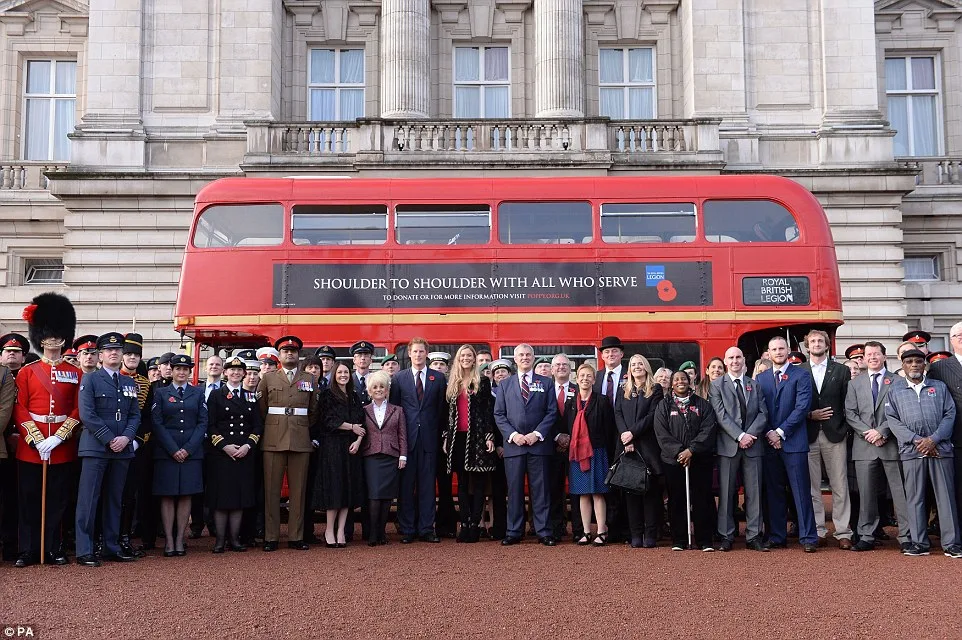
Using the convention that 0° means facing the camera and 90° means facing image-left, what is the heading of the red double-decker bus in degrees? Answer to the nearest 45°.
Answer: approximately 90°

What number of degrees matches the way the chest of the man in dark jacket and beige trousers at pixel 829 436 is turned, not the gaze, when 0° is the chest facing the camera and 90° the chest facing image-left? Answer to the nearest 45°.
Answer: approximately 0°

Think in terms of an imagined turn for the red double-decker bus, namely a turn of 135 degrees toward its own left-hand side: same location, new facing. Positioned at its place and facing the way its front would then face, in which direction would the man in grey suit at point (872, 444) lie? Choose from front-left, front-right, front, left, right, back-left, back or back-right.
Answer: front

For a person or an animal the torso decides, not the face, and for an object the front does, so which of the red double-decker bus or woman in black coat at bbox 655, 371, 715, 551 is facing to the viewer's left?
the red double-decker bus

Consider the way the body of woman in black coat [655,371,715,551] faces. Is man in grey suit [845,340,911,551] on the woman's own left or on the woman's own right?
on the woman's own left

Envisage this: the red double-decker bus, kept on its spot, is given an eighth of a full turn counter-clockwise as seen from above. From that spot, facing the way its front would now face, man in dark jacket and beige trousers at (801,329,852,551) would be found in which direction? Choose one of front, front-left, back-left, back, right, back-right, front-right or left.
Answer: left

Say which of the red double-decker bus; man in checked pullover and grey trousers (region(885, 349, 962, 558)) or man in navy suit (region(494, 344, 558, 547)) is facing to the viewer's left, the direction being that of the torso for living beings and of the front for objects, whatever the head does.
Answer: the red double-decker bus

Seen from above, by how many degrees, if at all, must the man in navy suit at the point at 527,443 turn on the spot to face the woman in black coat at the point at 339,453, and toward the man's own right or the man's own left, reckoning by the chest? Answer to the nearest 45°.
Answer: approximately 90° to the man's own right

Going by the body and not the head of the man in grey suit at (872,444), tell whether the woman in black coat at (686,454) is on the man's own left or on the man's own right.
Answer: on the man's own right
